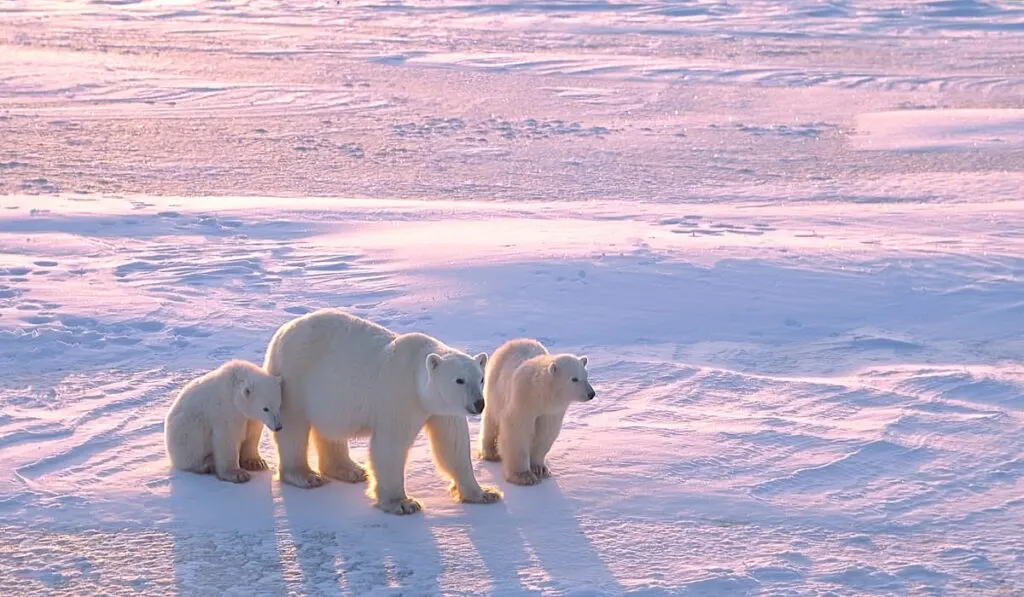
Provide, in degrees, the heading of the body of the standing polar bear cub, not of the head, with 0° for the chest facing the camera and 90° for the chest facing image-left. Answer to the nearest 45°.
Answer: approximately 315°

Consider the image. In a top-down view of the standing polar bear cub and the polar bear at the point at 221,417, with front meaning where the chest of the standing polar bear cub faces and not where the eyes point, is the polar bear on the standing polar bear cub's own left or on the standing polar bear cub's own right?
on the standing polar bear cub's own right
